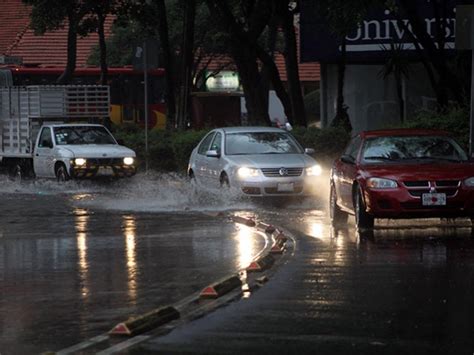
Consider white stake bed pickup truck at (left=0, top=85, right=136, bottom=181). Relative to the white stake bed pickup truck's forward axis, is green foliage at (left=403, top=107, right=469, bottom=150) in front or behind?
in front

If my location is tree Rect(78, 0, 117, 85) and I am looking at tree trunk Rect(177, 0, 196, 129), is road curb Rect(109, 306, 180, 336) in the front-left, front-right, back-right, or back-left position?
front-right

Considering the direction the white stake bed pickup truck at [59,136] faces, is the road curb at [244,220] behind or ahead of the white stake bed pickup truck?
ahead

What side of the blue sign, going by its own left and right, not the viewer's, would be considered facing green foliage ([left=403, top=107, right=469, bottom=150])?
front

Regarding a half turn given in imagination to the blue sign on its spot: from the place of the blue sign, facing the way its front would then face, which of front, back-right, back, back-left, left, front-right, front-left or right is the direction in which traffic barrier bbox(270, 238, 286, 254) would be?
back

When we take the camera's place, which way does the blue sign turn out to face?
facing the viewer

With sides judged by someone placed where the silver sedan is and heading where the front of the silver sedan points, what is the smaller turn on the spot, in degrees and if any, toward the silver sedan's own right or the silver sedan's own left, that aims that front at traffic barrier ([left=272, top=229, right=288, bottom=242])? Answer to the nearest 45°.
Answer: approximately 45° to the silver sedan's own right

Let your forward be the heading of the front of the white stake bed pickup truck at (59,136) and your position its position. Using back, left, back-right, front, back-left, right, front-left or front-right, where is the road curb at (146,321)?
front-right

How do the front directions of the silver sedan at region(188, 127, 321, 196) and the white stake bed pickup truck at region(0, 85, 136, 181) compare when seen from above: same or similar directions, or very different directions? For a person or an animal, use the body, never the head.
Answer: same or similar directions

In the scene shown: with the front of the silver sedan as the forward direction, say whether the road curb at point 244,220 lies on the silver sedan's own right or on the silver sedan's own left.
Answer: on the silver sedan's own right

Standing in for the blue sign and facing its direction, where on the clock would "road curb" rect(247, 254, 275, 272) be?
The road curb is roughly at 12 o'clock from the blue sign.

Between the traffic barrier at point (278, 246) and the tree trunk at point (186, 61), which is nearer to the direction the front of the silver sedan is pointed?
the traffic barrier

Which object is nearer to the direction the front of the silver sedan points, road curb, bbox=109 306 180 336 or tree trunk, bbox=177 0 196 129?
the road curb

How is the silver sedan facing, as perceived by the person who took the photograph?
facing the viewer and to the right of the viewer
